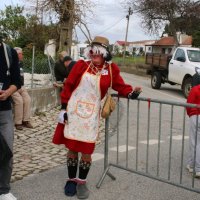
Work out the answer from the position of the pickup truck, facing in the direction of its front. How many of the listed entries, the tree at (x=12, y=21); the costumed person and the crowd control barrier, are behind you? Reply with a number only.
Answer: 1

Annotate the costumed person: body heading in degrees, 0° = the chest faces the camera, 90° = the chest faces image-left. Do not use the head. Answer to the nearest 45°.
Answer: approximately 0°

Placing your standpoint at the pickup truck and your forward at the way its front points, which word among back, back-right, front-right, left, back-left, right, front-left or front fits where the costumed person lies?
front-right

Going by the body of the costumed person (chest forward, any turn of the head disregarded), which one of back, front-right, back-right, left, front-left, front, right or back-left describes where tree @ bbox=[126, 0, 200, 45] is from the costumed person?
back

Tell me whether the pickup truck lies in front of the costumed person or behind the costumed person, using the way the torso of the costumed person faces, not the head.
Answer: behind

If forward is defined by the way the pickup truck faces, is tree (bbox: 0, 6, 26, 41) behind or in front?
behind

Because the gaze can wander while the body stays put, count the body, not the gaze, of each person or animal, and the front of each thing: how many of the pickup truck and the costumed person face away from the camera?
0

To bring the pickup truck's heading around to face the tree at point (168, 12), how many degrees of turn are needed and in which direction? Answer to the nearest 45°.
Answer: approximately 135° to its left

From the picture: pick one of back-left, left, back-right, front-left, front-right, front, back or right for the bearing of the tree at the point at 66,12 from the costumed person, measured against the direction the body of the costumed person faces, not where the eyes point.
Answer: back

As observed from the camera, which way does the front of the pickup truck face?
facing the viewer and to the right of the viewer
